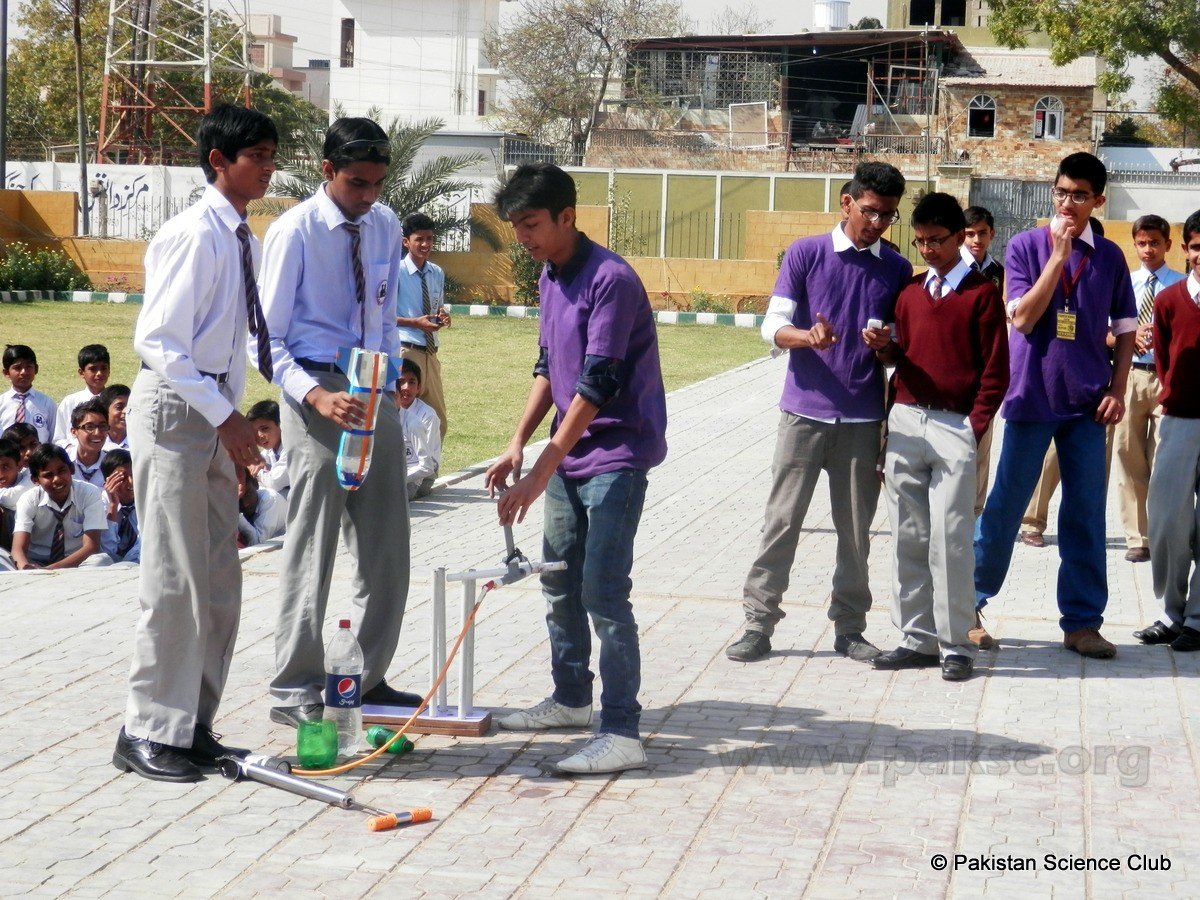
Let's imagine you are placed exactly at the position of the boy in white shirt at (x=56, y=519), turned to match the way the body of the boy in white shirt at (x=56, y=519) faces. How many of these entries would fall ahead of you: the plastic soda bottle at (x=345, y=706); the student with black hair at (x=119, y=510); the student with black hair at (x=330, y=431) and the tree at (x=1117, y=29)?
2

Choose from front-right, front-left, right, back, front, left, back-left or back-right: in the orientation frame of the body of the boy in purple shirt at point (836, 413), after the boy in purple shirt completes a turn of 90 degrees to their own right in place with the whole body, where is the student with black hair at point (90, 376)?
front-right

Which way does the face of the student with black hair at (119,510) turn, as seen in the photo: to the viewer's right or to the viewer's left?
to the viewer's right

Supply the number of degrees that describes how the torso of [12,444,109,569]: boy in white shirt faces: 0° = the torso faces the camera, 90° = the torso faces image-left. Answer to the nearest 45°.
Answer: approximately 0°

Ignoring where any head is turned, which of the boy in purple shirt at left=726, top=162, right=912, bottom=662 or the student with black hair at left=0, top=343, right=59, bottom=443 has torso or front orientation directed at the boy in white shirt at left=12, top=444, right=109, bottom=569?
the student with black hair

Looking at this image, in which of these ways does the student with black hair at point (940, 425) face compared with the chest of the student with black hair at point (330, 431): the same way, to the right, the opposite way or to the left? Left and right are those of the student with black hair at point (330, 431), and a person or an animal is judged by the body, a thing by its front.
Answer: to the right

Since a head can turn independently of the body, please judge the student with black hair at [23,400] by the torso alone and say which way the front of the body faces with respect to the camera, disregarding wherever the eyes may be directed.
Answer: toward the camera

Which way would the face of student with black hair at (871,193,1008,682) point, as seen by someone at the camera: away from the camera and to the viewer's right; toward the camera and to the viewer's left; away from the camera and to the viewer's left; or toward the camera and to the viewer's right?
toward the camera and to the viewer's left

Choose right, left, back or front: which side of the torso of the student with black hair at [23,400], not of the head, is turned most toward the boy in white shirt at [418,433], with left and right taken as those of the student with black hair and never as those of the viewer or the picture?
left

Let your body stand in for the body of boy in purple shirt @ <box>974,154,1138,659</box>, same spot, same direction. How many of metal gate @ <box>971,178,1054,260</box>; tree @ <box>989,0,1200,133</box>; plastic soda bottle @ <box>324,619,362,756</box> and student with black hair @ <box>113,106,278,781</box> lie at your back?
2

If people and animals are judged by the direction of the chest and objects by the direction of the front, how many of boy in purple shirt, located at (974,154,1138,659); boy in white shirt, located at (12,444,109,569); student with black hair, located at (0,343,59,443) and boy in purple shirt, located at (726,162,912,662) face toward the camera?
4

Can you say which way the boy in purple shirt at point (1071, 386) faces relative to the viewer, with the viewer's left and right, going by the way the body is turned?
facing the viewer

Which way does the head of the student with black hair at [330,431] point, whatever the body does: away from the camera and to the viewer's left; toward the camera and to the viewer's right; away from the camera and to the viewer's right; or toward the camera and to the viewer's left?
toward the camera and to the viewer's right

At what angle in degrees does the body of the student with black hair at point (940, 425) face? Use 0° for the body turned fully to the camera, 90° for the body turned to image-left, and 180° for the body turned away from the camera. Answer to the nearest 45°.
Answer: approximately 45°

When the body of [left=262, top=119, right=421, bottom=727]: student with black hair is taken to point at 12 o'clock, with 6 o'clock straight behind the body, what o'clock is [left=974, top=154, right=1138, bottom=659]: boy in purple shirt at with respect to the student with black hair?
The boy in purple shirt is roughly at 10 o'clock from the student with black hair.

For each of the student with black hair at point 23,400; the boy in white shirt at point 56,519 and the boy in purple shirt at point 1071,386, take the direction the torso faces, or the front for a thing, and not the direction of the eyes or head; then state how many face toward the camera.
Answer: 3
